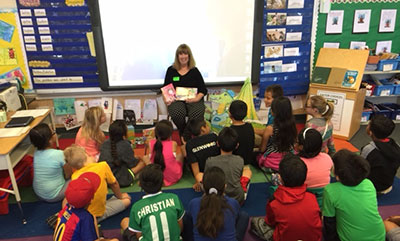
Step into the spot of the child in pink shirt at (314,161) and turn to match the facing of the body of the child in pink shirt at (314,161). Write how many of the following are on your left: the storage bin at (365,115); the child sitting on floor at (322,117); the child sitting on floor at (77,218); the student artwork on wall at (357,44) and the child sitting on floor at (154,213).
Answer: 2

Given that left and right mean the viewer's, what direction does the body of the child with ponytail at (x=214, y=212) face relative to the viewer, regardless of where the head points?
facing away from the viewer

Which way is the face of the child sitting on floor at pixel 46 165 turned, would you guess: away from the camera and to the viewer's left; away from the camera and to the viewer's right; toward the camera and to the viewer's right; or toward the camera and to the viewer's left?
away from the camera and to the viewer's right

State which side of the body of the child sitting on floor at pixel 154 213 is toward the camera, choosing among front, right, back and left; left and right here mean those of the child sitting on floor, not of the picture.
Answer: back

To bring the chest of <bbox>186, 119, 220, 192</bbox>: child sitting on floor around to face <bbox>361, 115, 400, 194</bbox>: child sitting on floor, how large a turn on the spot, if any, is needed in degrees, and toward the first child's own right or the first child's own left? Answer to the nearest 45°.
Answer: approximately 90° to the first child's own right

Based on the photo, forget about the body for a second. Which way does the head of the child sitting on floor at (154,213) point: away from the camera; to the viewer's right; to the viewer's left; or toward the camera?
away from the camera

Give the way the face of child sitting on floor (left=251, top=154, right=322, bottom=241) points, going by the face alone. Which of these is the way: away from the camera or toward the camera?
away from the camera
